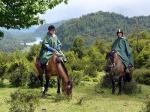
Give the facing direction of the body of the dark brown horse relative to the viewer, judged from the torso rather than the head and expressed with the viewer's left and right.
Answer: facing the viewer and to the left of the viewer

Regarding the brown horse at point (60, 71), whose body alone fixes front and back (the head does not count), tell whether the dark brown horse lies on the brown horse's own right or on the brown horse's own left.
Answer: on the brown horse's own left

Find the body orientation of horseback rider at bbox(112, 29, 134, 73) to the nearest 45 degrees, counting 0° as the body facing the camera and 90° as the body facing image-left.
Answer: approximately 45°

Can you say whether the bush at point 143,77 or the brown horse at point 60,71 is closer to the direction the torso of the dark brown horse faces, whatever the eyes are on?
the brown horse

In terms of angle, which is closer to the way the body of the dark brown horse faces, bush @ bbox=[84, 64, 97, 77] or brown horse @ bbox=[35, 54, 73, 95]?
the brown horse
